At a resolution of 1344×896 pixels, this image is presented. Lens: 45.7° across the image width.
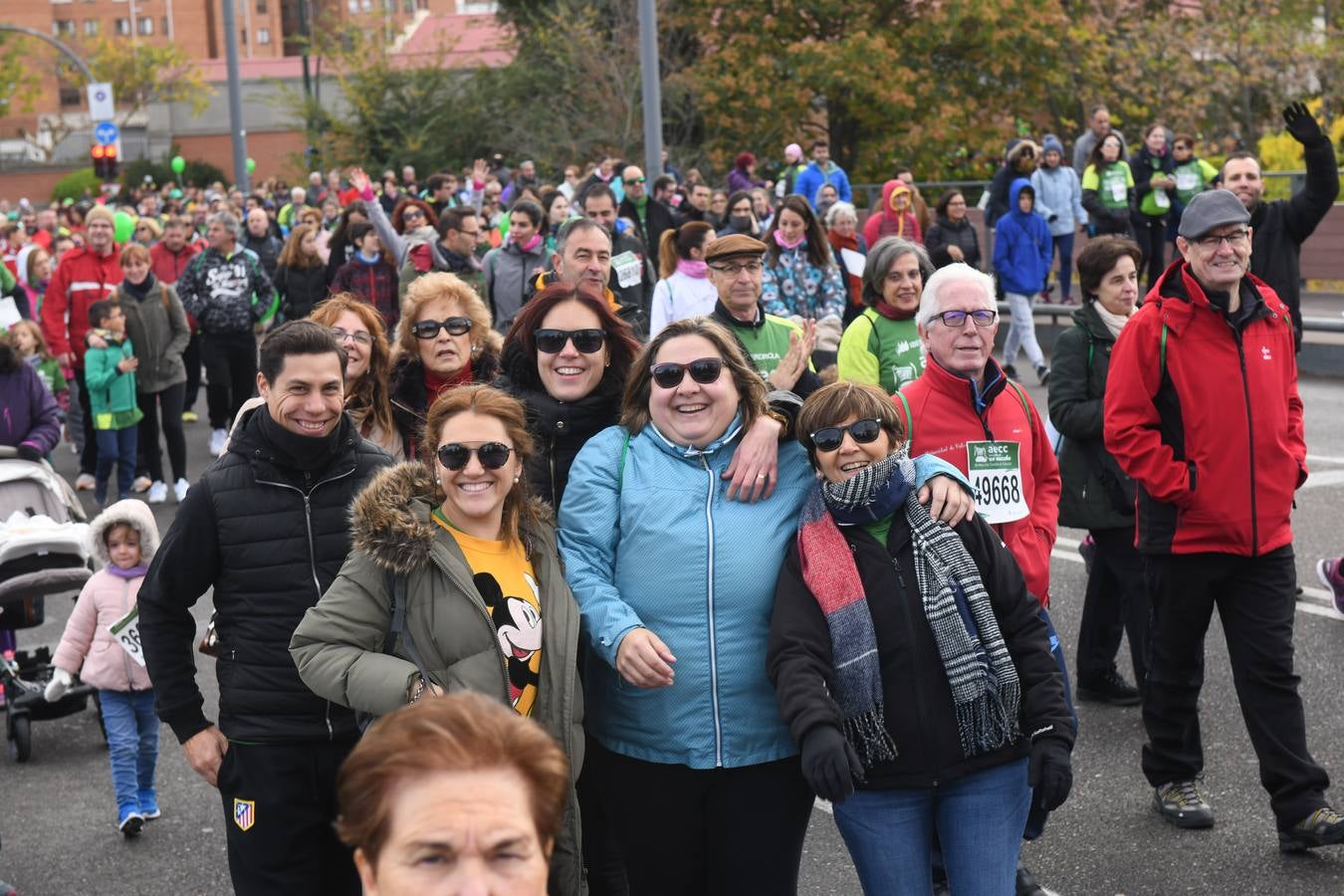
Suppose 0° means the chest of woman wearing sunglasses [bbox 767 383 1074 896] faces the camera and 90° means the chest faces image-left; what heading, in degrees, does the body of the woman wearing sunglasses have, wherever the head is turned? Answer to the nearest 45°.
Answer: approximately 0°

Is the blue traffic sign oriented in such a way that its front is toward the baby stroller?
yes

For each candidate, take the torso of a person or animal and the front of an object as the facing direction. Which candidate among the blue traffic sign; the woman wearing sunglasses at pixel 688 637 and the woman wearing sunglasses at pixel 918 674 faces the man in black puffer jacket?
the blue traffic sign

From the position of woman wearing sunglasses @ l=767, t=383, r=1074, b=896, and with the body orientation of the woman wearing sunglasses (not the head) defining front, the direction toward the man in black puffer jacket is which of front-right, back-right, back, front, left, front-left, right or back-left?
right

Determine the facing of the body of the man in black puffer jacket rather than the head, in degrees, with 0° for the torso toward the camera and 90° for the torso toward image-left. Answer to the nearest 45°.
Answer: approximately 315°

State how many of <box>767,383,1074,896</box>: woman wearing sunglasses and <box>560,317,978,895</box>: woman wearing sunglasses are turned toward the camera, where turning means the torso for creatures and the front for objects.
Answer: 2

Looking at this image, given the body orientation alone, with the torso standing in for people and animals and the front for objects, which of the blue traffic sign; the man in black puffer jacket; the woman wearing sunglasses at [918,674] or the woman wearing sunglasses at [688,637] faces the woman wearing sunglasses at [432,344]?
the blue traffic sign

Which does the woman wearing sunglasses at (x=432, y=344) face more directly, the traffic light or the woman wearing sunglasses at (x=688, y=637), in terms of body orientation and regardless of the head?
the woman wearing sunglasses
